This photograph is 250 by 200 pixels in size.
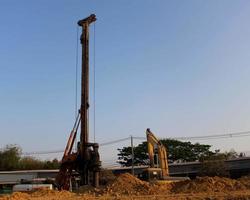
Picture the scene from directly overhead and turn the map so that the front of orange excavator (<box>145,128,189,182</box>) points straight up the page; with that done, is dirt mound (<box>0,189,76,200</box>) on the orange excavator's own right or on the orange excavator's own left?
on the orange excavator's own left

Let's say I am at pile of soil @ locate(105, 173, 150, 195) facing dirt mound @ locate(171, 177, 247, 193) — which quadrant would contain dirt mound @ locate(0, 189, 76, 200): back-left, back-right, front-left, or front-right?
back-right

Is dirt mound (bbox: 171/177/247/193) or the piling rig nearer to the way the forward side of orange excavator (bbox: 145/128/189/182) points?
the piling rig

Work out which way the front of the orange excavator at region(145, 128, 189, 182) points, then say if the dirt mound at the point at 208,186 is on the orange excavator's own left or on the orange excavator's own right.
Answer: on the orange excavator's own left

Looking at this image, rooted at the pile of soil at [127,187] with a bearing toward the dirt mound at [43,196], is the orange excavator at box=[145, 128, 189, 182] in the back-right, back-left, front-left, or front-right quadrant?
back-right

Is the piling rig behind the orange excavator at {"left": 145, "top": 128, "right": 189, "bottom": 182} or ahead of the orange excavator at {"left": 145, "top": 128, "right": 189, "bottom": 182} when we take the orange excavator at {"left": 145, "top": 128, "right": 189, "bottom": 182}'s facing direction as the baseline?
ahead

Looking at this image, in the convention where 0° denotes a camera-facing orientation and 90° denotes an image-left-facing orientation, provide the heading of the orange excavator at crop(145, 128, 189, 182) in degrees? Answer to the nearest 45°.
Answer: approximately 90°
